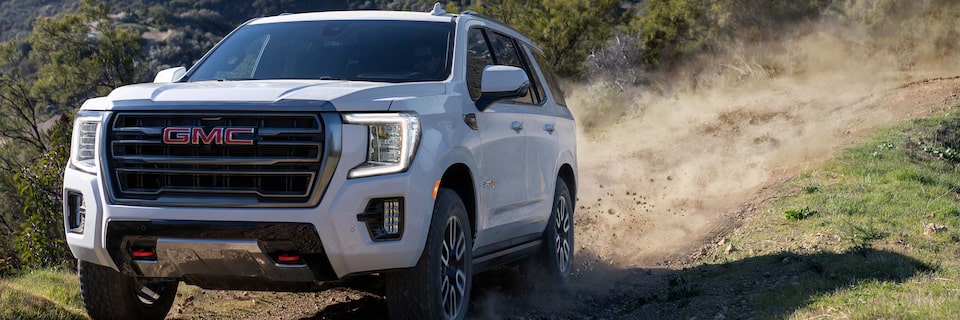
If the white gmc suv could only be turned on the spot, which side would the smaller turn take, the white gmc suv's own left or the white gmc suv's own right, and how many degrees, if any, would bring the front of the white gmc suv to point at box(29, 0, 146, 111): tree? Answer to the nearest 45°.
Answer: approximately 135° to the white gmc suv's own right

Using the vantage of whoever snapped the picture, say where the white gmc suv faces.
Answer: facing the viewer and to the left of the viewer

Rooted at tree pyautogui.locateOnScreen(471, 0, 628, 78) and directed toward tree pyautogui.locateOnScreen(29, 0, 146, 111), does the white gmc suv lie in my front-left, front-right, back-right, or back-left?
front-left

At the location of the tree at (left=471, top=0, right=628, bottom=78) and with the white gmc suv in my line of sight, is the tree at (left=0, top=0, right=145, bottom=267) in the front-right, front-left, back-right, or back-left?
front-right

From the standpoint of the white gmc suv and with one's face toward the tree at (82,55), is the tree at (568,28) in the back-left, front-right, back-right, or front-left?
front-right

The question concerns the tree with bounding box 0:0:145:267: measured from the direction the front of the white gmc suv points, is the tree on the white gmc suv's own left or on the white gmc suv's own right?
on the white gmc suv's own right

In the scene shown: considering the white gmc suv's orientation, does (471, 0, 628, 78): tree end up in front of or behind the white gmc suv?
behind

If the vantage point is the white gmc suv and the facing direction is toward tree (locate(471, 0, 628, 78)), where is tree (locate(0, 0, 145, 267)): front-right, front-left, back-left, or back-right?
front-left
